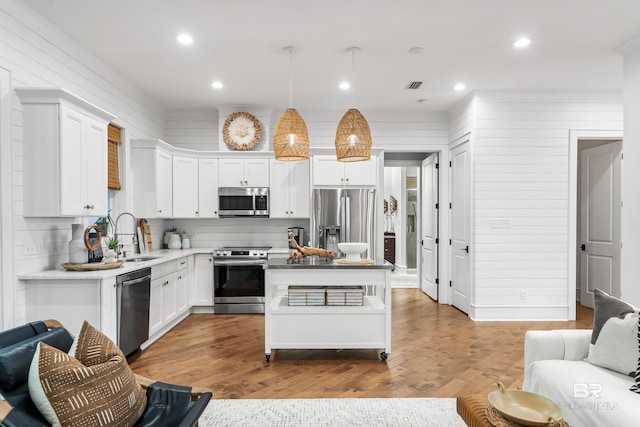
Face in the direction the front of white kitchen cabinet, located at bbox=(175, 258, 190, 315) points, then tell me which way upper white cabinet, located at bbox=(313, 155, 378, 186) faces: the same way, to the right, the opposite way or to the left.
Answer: to the right

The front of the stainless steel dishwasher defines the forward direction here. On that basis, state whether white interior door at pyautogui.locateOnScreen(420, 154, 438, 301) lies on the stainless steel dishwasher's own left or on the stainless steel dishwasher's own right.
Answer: on the stainless steel dishwasher's own left

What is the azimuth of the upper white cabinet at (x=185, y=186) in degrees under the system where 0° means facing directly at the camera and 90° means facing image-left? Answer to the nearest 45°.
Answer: approximately 315°

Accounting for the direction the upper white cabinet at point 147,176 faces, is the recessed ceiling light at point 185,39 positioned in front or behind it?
in front

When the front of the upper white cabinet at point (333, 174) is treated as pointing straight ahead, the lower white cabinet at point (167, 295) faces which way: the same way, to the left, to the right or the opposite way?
to the left

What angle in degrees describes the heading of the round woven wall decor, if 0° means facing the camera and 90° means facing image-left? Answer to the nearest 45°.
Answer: approximately 0°

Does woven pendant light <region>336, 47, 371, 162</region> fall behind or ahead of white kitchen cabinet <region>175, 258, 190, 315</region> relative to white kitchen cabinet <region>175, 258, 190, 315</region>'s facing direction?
ahead

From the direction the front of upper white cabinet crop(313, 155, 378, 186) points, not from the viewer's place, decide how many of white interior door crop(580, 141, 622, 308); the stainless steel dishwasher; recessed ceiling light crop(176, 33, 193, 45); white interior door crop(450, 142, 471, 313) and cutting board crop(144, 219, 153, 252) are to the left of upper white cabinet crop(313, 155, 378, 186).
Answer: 2

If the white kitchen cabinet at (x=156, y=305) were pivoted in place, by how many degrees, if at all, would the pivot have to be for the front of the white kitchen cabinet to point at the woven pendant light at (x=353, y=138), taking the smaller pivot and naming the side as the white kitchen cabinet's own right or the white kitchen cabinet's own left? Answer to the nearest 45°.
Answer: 0° — it already faces it
